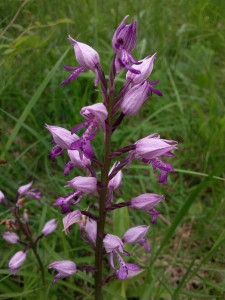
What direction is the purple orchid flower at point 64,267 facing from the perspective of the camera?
to the viewer's left

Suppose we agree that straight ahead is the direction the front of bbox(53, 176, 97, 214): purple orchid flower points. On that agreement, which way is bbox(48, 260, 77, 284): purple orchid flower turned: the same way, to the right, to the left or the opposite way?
the same way

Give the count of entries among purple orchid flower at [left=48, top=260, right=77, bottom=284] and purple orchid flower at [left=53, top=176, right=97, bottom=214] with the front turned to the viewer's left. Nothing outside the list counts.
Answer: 2

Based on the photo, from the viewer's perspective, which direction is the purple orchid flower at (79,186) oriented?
to the viewer's left

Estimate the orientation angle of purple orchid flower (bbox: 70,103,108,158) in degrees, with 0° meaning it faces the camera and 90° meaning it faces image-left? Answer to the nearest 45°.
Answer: approximately 45°
